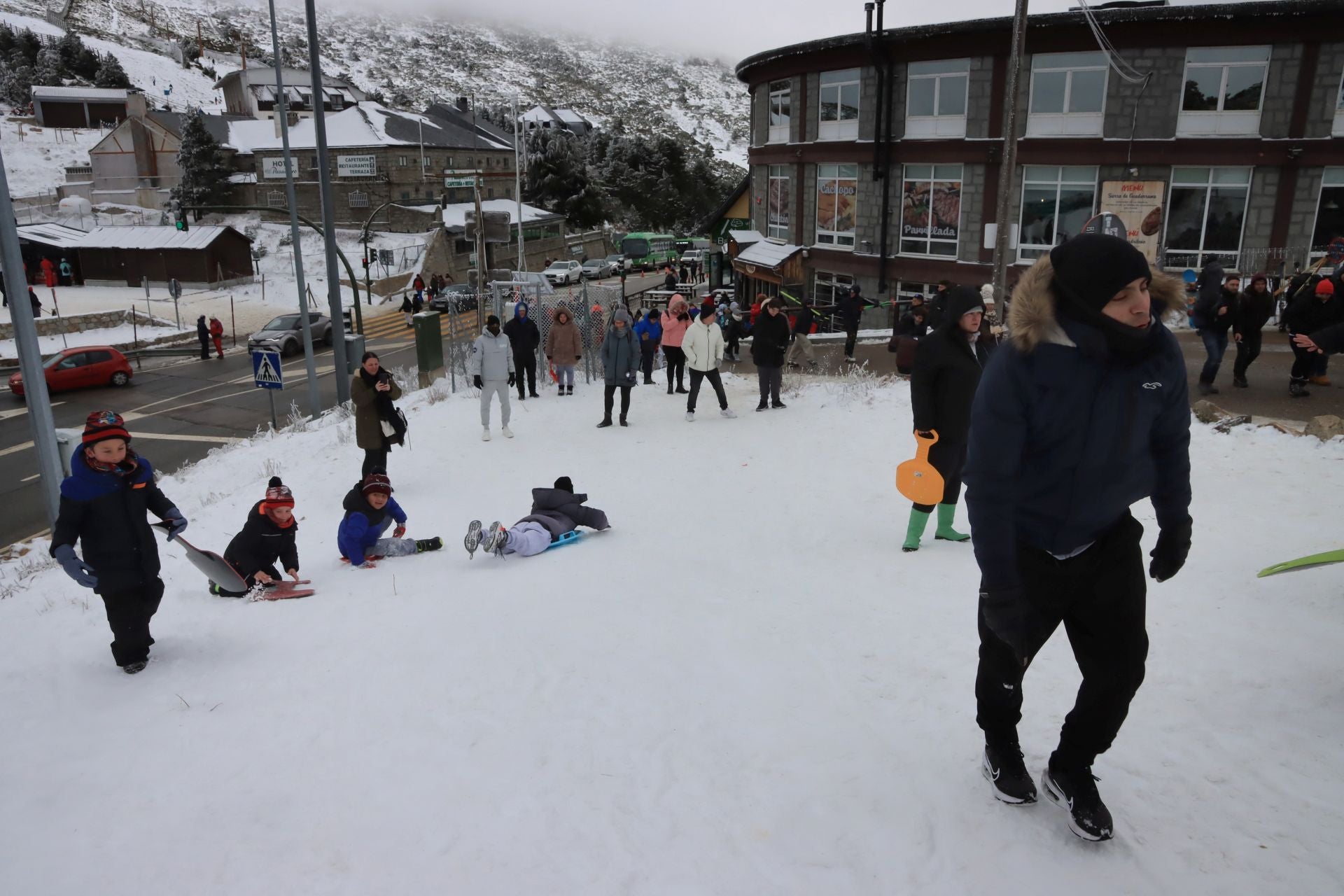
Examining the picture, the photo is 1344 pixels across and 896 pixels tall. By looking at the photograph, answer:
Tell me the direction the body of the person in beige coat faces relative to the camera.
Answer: toward the camera

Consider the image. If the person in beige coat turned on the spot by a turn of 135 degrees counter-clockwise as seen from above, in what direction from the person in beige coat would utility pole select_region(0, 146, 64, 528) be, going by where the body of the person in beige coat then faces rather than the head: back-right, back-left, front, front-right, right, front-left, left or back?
back

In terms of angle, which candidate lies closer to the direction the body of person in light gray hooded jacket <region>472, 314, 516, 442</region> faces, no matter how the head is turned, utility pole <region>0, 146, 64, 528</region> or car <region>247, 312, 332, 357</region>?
the utility pole

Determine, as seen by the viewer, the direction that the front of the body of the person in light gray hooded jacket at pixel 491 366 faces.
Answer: toward the camera

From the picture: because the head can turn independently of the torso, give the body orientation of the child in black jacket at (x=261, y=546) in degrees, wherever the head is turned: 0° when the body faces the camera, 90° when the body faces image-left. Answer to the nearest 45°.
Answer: approximately 315°

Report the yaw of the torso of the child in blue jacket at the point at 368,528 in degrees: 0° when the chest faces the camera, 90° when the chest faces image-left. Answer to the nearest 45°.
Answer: approximately 315°

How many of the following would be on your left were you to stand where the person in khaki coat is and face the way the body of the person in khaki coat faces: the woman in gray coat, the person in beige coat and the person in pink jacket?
3

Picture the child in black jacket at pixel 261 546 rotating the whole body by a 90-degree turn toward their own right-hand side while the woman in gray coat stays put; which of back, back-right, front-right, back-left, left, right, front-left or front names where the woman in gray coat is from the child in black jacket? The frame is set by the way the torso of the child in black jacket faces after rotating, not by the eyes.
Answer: back

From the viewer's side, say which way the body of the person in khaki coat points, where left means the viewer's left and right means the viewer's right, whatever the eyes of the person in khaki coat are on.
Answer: facing the viewer and to the right of the viewer

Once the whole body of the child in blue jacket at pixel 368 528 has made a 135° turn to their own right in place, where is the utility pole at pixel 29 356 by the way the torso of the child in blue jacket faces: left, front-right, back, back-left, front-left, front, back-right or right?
front-right

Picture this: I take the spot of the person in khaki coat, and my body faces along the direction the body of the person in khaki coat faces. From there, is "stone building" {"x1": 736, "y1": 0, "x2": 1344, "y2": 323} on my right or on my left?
on my left

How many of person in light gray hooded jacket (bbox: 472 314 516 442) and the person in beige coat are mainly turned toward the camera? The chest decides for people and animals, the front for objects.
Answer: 2

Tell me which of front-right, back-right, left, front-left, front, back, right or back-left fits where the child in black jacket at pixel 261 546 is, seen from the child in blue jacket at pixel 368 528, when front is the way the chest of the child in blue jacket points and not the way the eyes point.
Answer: right

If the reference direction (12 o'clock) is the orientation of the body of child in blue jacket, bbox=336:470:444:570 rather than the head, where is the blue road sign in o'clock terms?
The blue road sign is roughly at 7 o'clock from the child in blue jacket.

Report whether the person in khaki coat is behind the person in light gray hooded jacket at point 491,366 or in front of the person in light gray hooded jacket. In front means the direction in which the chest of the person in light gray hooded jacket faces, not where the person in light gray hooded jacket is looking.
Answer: in front

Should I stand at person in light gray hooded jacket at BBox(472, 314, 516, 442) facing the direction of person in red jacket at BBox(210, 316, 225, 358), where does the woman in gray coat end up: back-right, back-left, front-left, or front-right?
back-right
